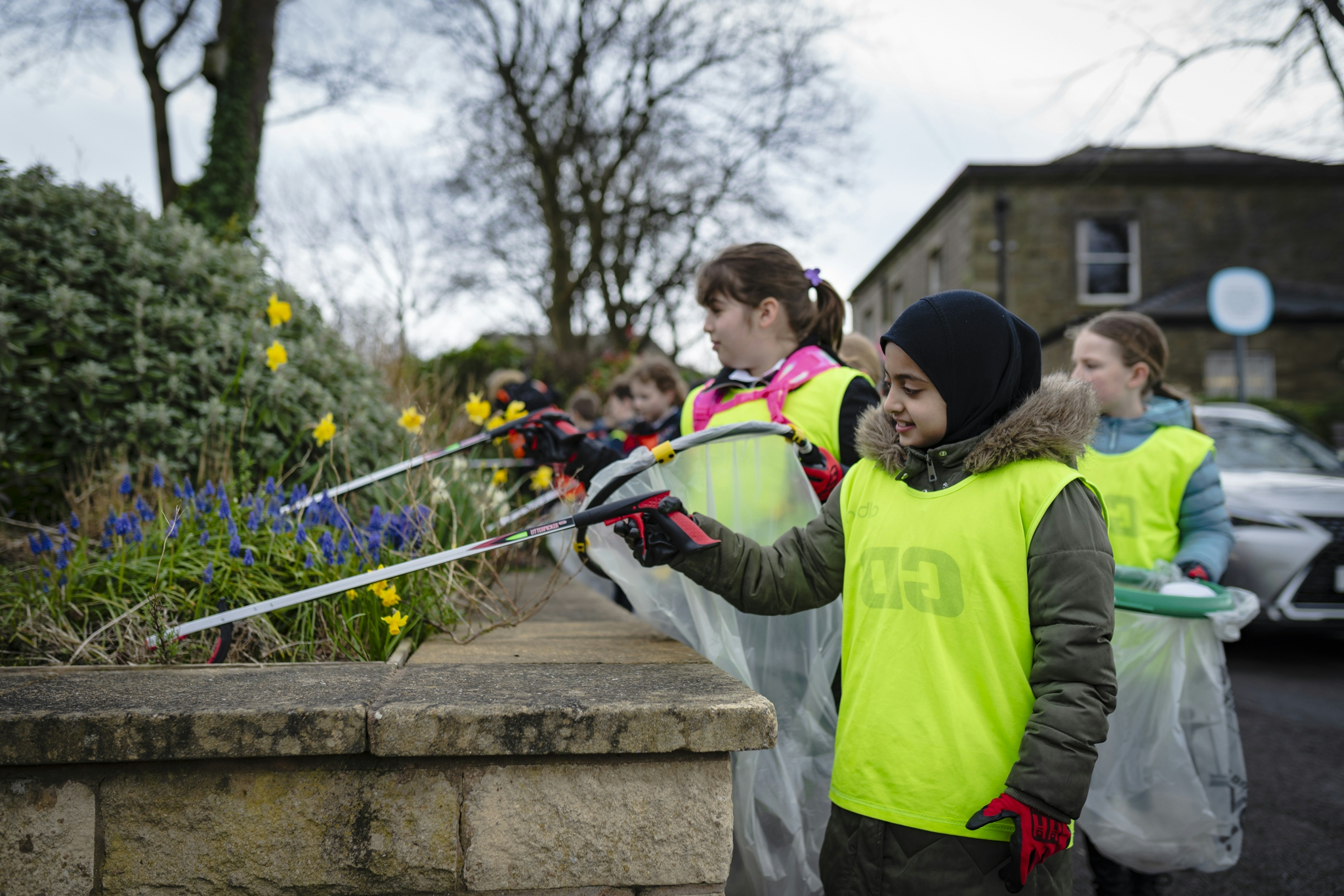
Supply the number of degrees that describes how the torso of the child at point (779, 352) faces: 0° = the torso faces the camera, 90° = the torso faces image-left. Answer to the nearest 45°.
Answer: approximately 45°

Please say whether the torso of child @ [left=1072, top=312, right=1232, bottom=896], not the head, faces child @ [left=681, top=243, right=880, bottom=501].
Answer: yes

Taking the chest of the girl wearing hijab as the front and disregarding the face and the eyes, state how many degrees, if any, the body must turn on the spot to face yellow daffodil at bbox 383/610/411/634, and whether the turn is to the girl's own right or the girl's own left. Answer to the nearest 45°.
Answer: approximately 45° to the girl's own right

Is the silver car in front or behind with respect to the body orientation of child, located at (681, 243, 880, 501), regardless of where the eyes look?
behind

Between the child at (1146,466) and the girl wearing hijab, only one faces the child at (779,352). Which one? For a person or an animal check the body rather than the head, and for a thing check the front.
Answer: the child at (1146,466)

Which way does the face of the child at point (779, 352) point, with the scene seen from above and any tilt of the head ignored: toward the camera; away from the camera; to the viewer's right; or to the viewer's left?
to the viewer's left

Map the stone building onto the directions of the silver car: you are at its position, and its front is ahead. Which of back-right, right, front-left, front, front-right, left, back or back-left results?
back-left

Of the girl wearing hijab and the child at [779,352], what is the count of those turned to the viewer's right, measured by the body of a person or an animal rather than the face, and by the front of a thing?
0

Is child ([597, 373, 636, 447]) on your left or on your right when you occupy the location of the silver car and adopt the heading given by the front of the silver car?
on your right

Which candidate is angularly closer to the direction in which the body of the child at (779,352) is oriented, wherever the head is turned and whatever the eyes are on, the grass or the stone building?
the grass

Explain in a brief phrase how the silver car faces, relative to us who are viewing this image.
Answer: facing the viewer and to the right of the viewer
